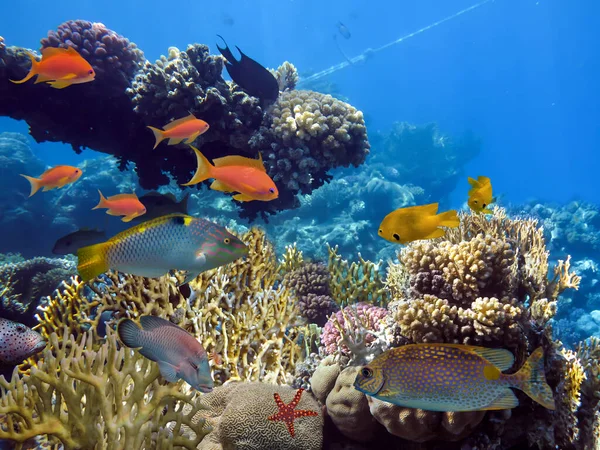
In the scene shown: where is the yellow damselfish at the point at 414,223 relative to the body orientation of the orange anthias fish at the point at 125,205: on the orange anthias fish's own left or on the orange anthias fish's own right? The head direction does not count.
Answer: on the orange anthias fish's own right

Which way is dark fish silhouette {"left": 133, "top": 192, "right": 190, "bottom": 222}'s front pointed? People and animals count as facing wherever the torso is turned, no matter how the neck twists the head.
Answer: to the viewer's left

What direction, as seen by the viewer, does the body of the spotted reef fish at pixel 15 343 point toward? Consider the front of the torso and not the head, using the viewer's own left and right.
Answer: facing to the right of the viewer

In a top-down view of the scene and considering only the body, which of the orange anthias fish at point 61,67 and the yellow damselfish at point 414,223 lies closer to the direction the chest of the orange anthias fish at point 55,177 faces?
the yellow damselfish

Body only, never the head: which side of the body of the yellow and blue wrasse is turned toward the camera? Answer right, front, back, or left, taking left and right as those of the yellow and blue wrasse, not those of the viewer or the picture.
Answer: right

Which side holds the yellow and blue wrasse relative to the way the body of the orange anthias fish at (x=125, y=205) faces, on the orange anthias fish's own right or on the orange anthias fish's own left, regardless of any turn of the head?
on the orange anthias fish's own right

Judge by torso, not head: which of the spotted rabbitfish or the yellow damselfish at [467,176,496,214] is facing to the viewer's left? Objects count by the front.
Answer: the spotted rabbitfish

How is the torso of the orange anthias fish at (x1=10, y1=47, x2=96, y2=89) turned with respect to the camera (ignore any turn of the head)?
to the viewer's right

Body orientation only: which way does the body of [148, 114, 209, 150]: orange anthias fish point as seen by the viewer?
to the viewer's right

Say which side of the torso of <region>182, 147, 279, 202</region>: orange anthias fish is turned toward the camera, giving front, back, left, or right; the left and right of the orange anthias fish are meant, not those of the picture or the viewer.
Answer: right

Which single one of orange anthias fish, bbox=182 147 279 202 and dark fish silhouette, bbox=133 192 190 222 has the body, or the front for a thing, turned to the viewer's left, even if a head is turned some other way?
the dark fish silhouette
